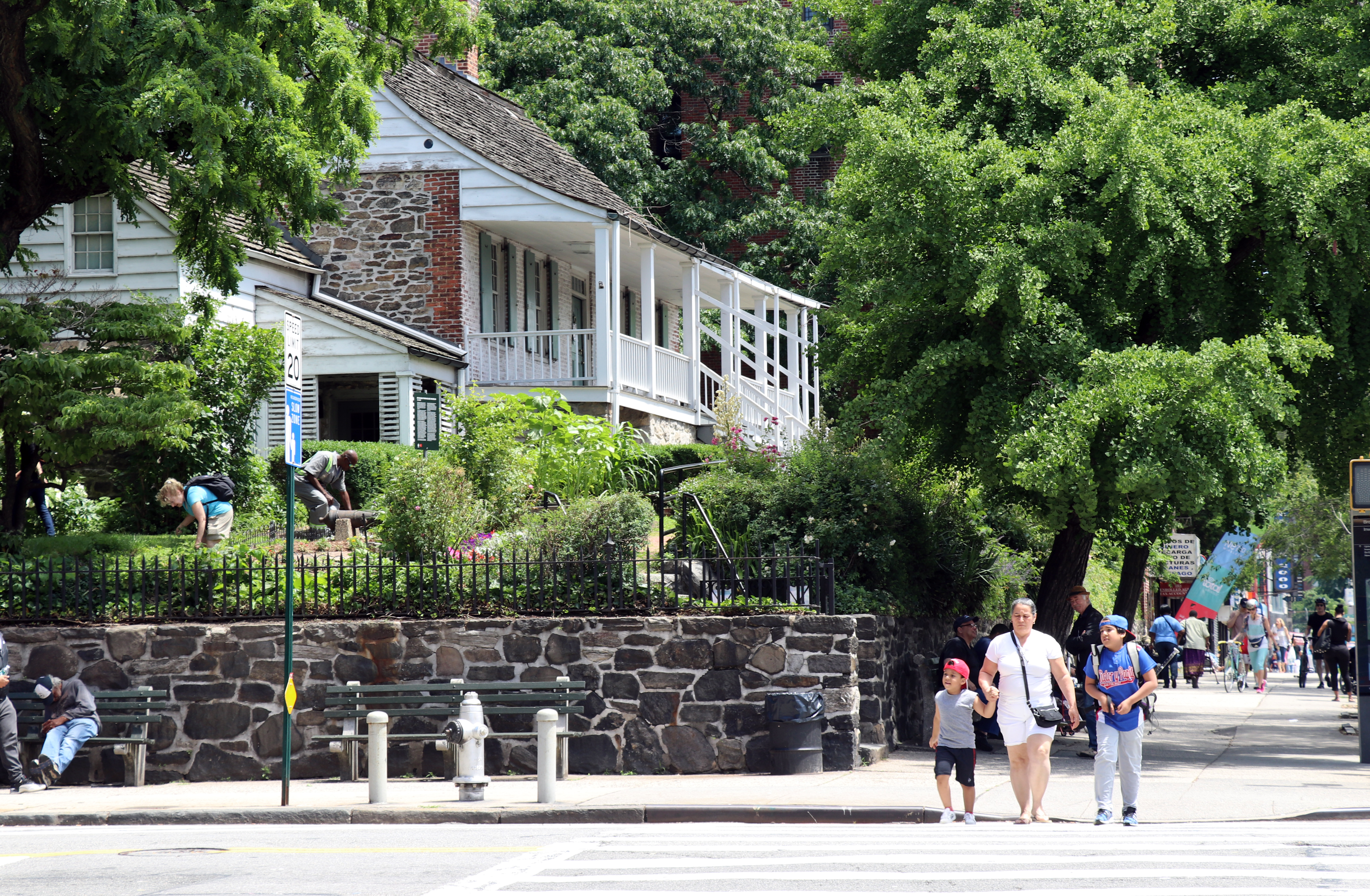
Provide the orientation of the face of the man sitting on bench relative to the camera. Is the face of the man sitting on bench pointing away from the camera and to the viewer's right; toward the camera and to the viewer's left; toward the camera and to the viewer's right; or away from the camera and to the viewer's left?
toward the camera and to the viewer's left

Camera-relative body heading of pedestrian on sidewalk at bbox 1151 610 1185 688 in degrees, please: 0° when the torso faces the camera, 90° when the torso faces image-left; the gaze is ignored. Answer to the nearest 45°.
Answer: approximately 180°

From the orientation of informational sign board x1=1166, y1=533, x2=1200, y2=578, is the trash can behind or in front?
in front

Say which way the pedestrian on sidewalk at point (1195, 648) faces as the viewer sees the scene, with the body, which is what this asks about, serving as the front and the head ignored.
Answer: away from the camera

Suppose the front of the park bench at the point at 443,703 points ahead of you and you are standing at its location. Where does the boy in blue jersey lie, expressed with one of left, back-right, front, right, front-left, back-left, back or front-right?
front-left

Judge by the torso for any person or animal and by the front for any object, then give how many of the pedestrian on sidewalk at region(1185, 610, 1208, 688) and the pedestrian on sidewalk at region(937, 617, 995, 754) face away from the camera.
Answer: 1

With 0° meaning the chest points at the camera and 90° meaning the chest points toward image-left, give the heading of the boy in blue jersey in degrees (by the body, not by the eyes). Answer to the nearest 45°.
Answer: approximately 0°

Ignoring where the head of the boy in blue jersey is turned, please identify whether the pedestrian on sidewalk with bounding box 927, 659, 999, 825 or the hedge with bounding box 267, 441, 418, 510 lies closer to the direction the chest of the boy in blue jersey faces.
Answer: the pedestrian on sidewalk
